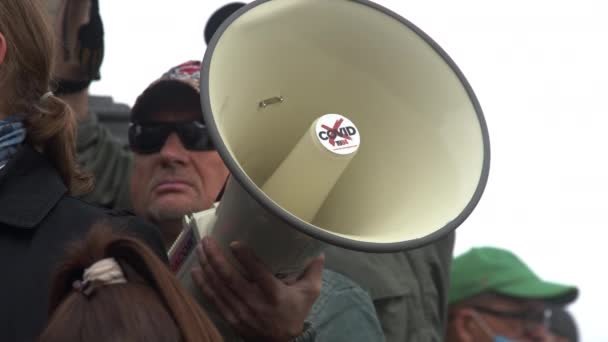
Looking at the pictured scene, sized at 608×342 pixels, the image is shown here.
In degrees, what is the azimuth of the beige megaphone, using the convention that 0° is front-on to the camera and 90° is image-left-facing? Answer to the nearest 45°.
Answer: approximately 315°
